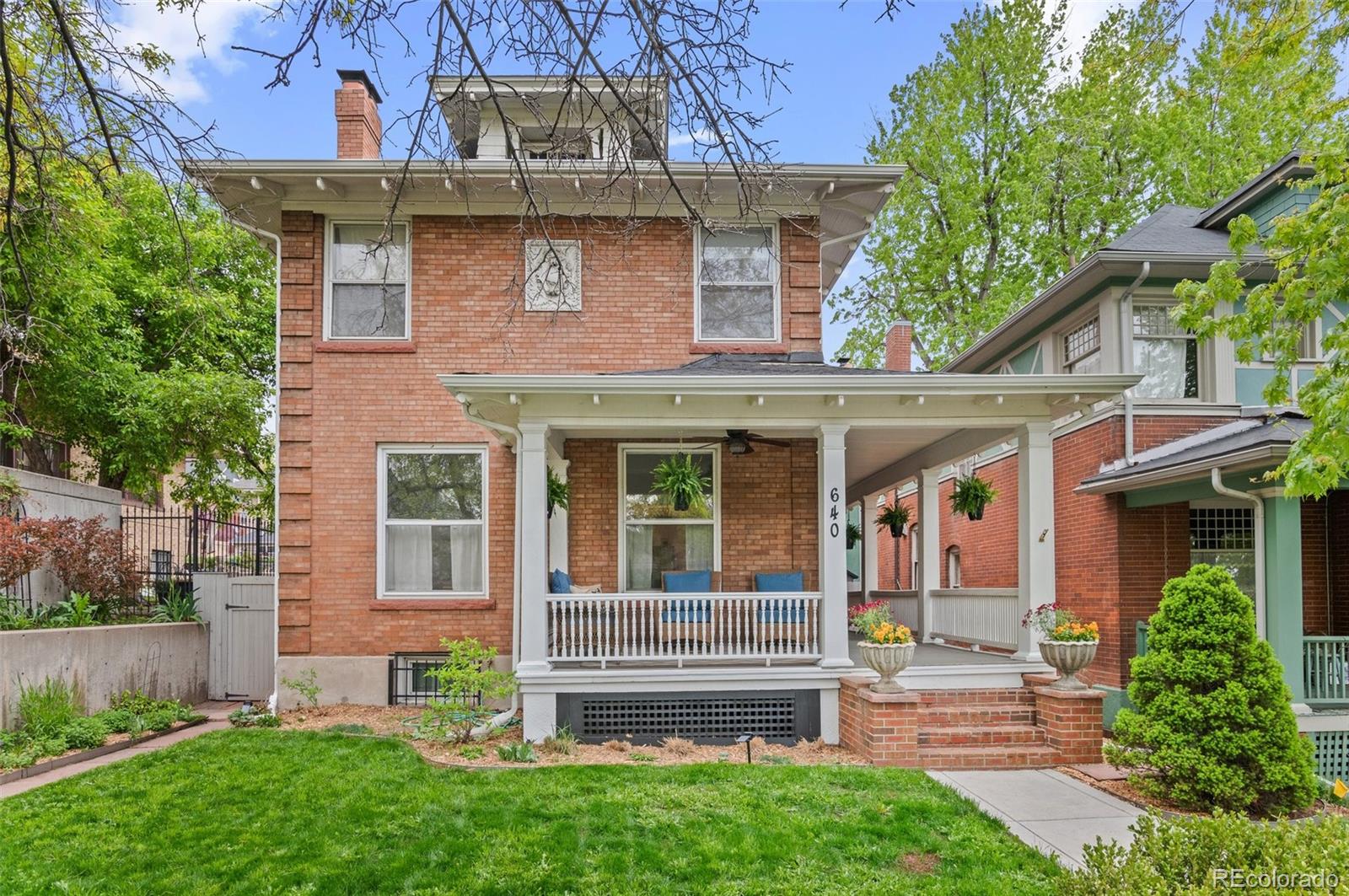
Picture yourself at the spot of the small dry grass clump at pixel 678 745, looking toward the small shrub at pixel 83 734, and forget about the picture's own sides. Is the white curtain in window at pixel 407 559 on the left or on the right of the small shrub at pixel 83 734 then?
right

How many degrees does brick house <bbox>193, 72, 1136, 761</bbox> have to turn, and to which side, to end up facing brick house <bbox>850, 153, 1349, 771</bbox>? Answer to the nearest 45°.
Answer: approximately 90° to its left

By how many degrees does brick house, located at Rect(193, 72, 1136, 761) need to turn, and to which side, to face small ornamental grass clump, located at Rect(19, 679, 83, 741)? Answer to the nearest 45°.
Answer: approximately 45° to its right

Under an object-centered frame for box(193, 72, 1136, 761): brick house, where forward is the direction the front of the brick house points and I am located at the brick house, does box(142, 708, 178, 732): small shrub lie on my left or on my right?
on my right

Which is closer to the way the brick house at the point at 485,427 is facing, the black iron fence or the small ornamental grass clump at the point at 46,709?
the small ornamental grass clump

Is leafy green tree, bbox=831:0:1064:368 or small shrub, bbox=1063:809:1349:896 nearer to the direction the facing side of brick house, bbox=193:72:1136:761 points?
the small shrub

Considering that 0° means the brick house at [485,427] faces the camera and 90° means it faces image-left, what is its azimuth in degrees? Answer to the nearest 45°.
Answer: approximately 0°
